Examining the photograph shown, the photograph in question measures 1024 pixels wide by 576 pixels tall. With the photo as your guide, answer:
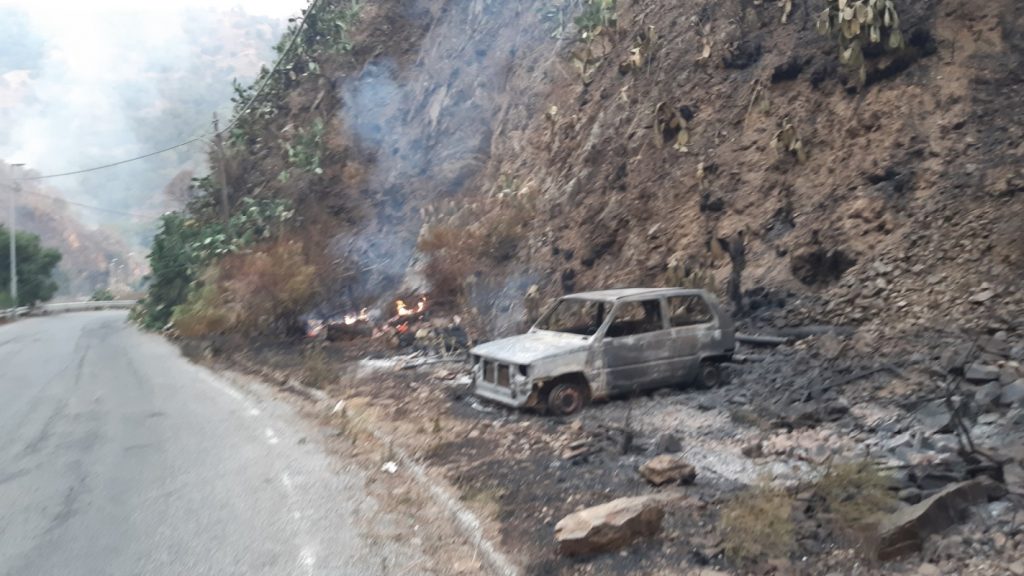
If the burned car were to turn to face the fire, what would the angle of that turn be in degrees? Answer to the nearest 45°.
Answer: approximately 90° to its right

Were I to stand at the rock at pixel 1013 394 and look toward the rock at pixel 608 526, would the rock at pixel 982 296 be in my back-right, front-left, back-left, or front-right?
back-right

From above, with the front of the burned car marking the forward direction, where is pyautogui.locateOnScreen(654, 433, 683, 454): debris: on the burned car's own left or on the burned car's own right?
on the burned car's own left

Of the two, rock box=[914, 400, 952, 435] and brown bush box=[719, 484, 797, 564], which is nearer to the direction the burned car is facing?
the brown bush

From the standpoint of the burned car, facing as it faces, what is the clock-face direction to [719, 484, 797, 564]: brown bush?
The brown bush is roughly at 10 o'clock from the burned car.

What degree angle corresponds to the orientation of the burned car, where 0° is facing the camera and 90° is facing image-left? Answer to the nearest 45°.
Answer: approximately 45°

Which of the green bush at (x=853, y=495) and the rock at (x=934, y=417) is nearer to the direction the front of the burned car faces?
the green bush

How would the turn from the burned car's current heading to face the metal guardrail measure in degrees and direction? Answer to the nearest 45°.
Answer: approximately 90° to its right

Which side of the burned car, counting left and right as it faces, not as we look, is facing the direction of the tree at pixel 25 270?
right
